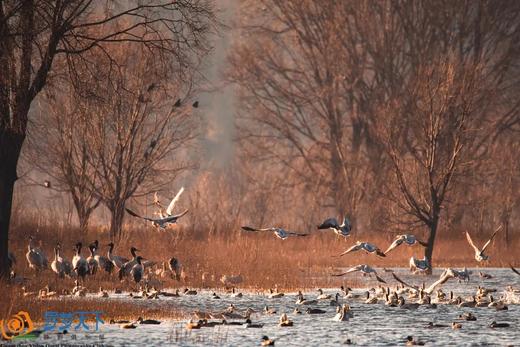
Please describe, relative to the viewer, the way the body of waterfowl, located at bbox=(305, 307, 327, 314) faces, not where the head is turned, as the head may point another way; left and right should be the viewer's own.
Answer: facing to the left of the viewer

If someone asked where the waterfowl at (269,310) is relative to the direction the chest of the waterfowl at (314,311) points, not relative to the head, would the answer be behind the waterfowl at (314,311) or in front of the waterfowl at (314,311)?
in front

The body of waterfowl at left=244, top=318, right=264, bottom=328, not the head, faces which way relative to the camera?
to the viewer's left

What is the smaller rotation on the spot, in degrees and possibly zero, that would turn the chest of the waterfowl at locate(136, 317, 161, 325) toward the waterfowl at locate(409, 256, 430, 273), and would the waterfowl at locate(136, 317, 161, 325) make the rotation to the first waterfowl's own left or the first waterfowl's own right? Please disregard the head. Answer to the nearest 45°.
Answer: approximately 135° to the first waterfowl's own right

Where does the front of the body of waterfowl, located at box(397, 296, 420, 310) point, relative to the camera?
to the viewer's left

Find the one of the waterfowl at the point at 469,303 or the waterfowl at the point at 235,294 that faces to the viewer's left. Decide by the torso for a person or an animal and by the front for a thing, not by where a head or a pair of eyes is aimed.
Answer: the waterfowl at the point at 235,294

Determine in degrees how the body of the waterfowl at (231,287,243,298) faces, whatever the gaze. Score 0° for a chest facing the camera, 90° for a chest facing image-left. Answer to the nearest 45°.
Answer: approximately 90°

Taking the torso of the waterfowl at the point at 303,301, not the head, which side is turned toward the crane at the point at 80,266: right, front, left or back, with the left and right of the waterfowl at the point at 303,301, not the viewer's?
front

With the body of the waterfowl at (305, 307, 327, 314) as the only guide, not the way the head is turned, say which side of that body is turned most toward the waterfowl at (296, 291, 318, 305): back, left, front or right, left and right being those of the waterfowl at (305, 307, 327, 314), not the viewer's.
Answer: right

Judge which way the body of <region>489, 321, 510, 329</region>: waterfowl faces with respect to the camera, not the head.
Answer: to the viewer's left
